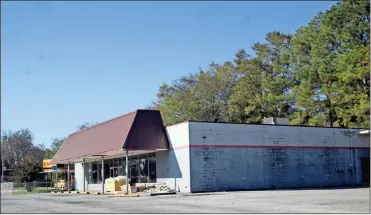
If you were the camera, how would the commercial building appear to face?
facing the viewer and to the left of the viewer

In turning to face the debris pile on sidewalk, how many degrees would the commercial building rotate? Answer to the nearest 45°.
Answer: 0° — it already faces it
